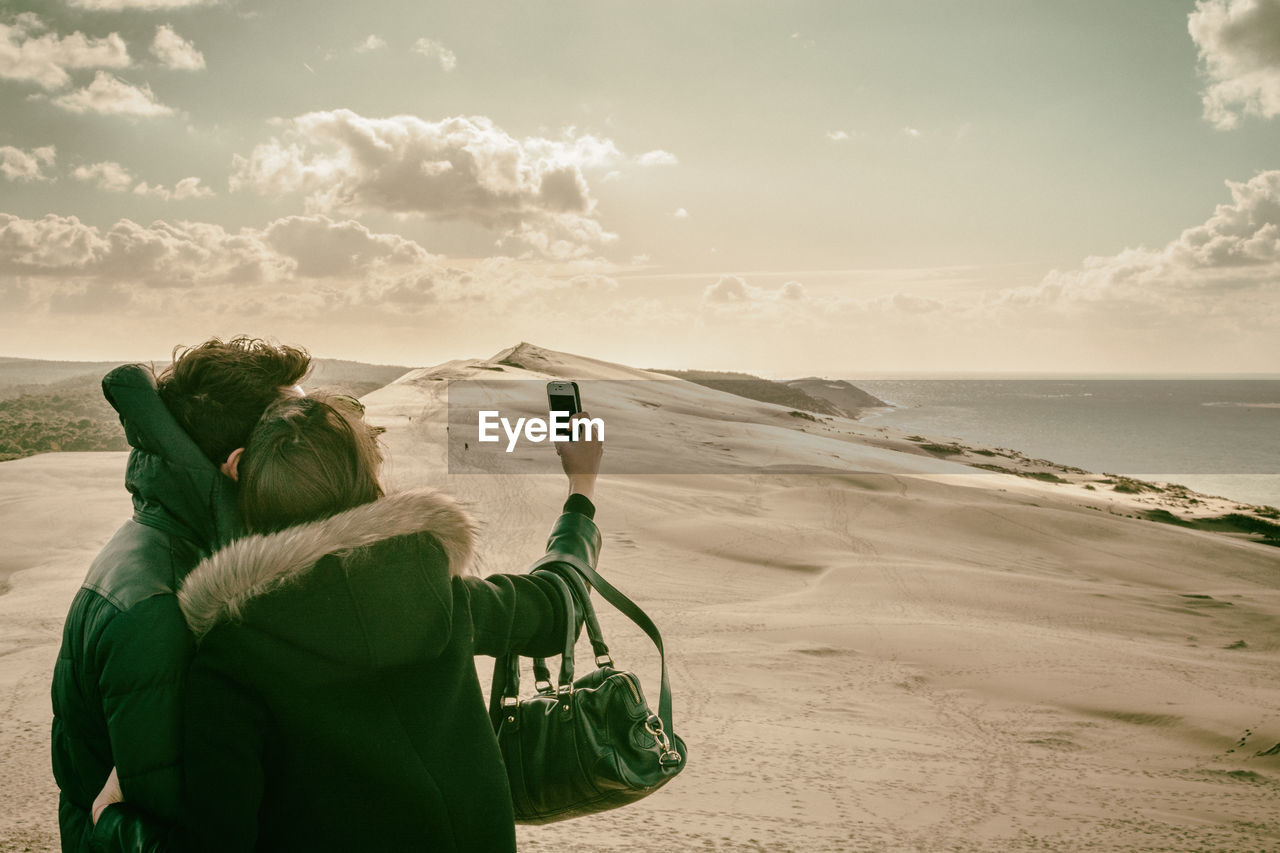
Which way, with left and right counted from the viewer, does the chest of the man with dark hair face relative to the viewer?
facing away from the viewer and to the right of the viewer
